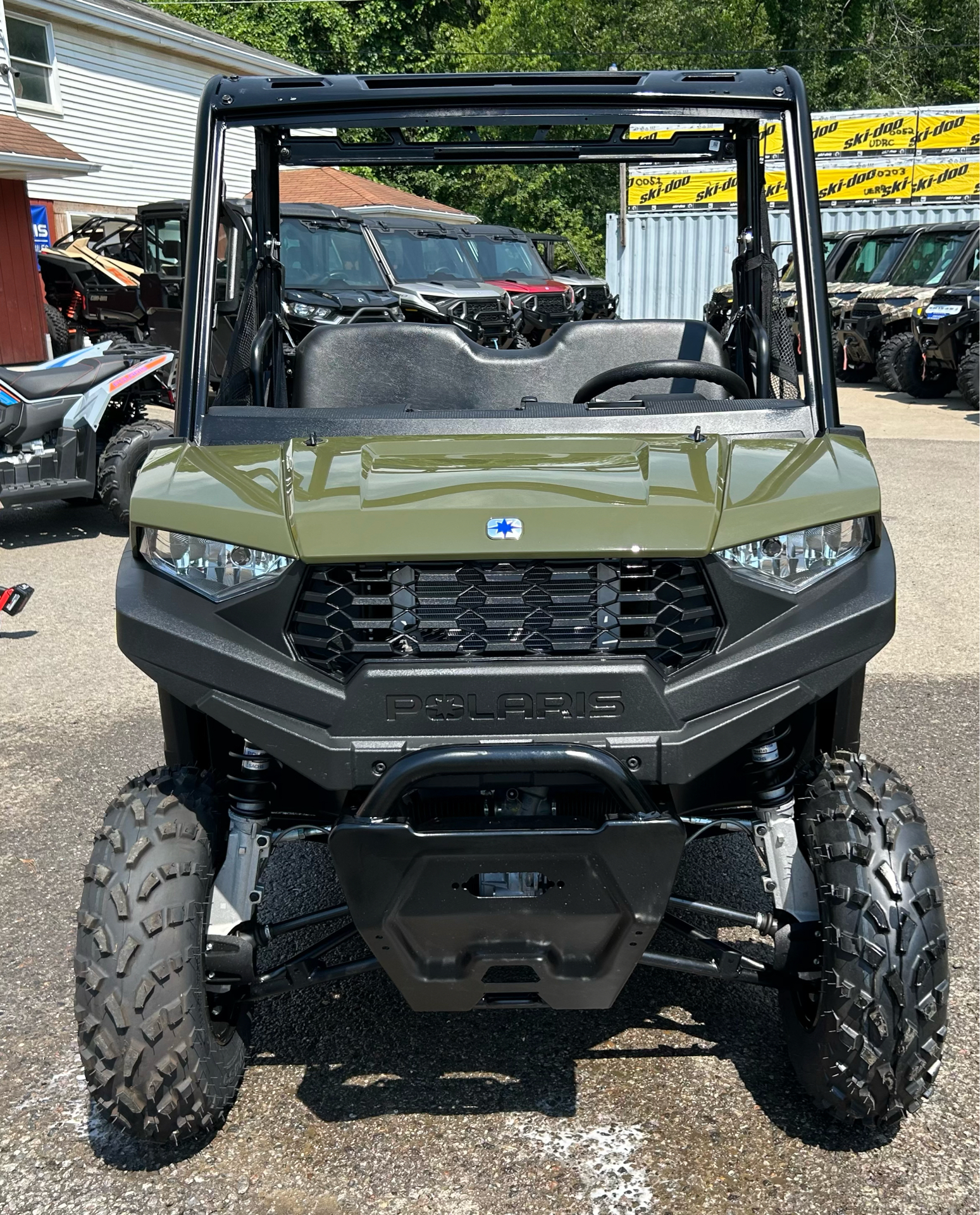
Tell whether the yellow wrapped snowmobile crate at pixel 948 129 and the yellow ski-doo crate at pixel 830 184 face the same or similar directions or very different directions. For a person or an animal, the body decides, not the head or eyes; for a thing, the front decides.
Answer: same or similar directions

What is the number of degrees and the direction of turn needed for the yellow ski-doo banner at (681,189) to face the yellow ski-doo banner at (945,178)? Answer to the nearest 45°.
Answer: approximately 90° to its left

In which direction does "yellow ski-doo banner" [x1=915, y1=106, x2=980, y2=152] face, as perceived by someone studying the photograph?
facing the viewer

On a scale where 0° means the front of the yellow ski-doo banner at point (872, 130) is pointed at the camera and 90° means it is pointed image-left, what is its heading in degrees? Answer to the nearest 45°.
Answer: approximately 0°

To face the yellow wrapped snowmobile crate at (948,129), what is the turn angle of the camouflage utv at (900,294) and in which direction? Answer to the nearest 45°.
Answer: approximately 135° to its right

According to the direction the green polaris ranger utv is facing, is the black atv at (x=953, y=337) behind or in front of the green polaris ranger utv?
behind

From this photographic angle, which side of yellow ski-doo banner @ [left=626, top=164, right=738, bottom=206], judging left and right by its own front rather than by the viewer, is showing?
front

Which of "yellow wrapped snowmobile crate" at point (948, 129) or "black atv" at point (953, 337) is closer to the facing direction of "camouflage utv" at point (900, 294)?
the black atv

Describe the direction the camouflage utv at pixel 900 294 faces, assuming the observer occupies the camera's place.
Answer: facing the viewer and to the left of the viewer

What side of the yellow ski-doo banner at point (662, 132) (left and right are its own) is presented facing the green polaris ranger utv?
front

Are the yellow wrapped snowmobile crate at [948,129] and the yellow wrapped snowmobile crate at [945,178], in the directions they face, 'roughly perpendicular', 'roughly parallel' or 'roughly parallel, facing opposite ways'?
roughly parallel

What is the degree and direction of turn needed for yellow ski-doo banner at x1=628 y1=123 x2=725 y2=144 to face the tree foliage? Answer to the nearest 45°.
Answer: approximately 180°

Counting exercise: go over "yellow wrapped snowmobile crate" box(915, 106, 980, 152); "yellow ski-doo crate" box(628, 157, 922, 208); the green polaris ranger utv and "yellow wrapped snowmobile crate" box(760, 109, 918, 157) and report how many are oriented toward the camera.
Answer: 4

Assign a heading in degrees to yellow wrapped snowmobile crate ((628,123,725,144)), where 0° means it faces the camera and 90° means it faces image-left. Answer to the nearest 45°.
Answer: approximately 0°
